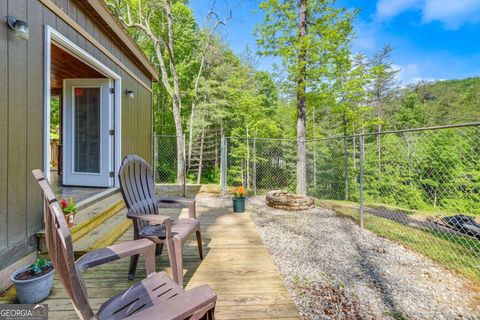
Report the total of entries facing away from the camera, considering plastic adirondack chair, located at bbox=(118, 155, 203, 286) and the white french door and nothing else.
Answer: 0

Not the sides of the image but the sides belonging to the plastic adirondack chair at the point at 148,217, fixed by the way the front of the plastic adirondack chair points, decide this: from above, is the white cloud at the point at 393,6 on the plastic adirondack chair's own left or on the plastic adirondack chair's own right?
on the plastic adirondack chair's own left

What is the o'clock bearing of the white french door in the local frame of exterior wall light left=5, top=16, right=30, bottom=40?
The white french door is roughly at 8 o'clock from the exterior wall light.

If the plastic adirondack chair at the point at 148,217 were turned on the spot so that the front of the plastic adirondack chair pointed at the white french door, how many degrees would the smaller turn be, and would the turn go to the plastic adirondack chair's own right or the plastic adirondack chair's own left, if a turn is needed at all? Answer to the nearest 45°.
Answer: approximately 180°

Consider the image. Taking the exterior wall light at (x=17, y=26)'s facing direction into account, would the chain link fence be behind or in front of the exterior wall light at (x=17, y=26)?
in front

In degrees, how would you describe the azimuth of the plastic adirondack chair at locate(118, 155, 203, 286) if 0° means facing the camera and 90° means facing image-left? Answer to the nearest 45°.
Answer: approximately 315°

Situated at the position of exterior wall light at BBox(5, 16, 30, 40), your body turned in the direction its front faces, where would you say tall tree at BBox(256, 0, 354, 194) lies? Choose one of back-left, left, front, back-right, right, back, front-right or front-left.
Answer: front-left

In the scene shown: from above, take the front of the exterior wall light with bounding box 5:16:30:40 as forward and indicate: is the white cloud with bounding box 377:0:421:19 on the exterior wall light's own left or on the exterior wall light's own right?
on the exterior wall light's own left

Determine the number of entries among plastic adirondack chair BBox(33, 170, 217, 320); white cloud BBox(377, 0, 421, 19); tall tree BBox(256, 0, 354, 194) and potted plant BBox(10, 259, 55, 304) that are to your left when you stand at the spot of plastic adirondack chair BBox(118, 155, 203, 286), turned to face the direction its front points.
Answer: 2

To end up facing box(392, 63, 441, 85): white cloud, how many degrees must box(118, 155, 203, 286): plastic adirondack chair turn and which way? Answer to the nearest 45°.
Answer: approximately 90° to its left

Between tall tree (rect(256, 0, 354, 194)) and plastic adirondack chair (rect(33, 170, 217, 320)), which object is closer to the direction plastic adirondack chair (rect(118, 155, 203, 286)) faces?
the plastic adirondack chair (rect(33, 170, 217, 320))
